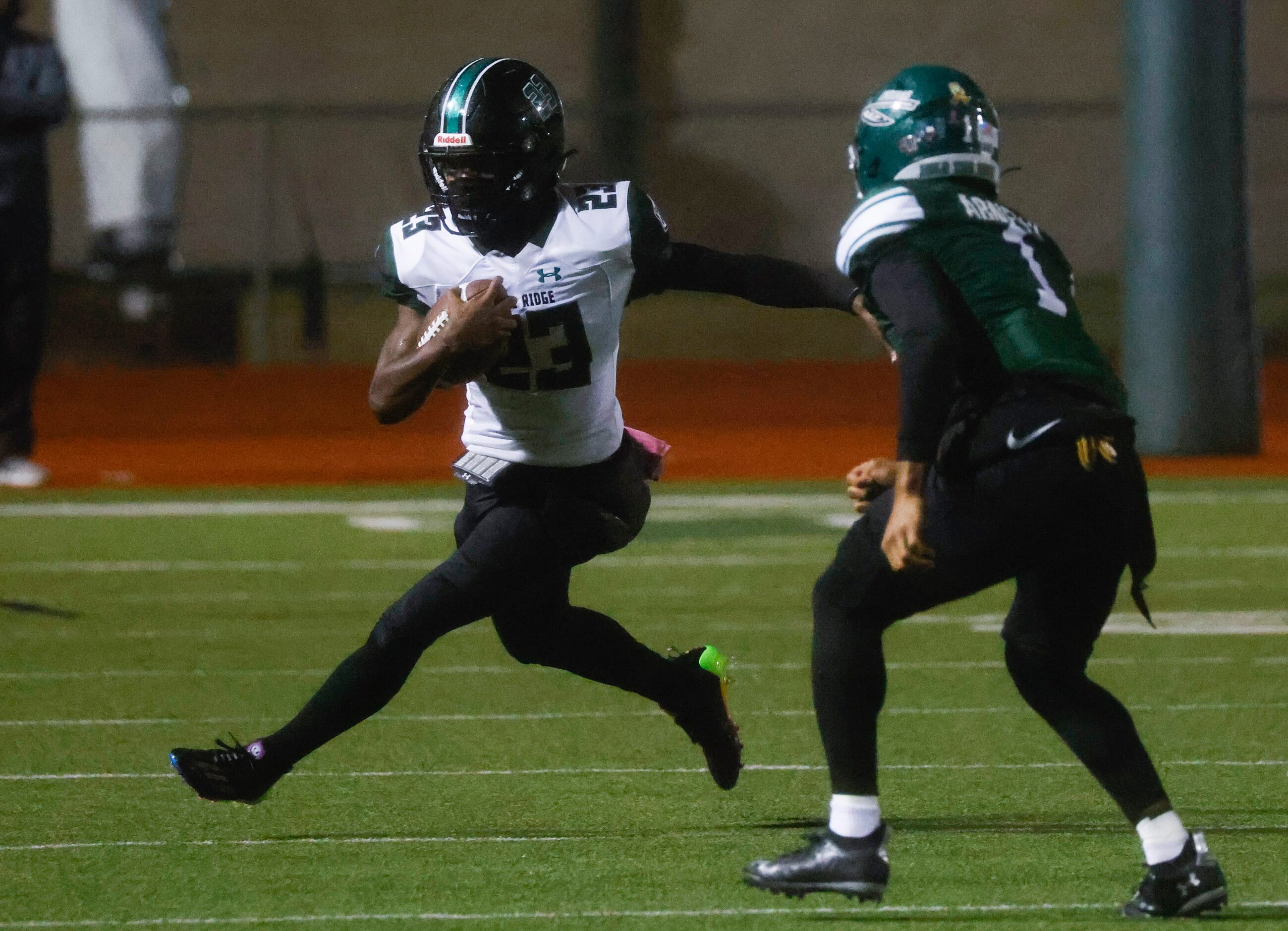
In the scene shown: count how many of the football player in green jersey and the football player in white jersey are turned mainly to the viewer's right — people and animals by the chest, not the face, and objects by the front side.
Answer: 0

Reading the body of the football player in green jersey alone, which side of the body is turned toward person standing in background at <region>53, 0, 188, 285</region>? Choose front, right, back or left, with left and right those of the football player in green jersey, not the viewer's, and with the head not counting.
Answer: front

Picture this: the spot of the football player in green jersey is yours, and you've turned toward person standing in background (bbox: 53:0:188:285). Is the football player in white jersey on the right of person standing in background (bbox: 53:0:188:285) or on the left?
left

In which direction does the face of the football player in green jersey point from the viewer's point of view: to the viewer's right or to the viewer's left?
to the viewer's left

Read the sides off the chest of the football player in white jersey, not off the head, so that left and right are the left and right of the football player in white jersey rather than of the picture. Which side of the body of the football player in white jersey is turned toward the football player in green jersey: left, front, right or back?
left

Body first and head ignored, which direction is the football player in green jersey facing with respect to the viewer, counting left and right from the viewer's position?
facing away from the viewer and to the left of the viewer

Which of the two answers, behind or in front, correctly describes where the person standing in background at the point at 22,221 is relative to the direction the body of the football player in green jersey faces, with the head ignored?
in front
